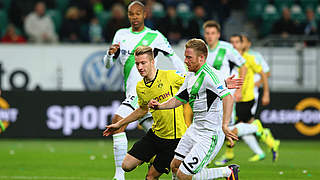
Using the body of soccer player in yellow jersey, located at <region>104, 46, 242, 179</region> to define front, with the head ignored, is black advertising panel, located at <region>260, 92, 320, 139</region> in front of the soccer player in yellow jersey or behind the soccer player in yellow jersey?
behind

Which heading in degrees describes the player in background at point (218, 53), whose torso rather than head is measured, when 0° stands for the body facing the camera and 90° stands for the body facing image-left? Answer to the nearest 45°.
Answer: approximately 45°

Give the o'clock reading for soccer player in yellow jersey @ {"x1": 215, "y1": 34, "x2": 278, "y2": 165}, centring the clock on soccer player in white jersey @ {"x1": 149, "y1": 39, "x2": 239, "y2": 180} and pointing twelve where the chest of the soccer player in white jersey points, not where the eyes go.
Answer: The soccer player in yellow jersey is roughly at 5 o'clock from the soccer player in white jersey.

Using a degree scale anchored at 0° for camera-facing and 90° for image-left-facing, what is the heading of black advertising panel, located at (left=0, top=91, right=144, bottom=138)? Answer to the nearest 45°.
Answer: approximately 0°

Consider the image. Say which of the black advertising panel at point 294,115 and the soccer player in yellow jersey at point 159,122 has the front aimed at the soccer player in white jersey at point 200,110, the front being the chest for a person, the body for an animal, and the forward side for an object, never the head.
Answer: the black advertising panel
